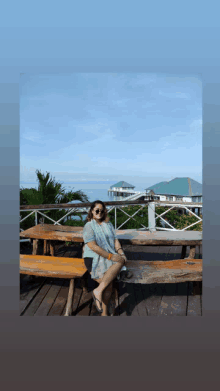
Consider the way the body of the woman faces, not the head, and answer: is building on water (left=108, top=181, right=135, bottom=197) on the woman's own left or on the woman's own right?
on the woman's own left

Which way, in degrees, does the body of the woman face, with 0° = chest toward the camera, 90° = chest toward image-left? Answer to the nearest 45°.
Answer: approximately 315°

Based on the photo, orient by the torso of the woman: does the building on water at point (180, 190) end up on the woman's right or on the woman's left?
on the woman's left
